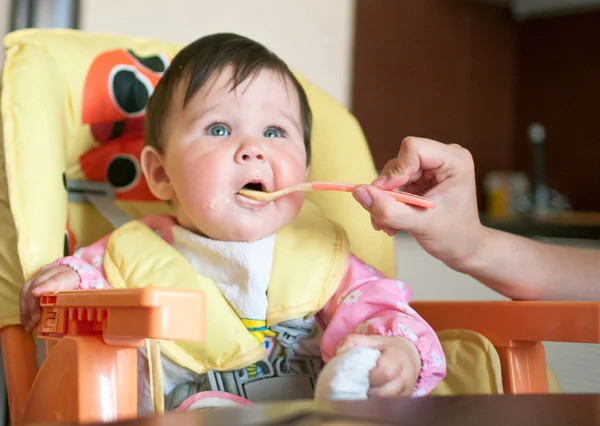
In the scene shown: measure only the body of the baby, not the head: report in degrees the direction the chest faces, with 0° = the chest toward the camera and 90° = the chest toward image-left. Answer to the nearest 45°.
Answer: approximately 315°

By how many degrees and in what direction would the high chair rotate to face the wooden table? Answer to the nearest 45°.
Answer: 0° — it already faces it
